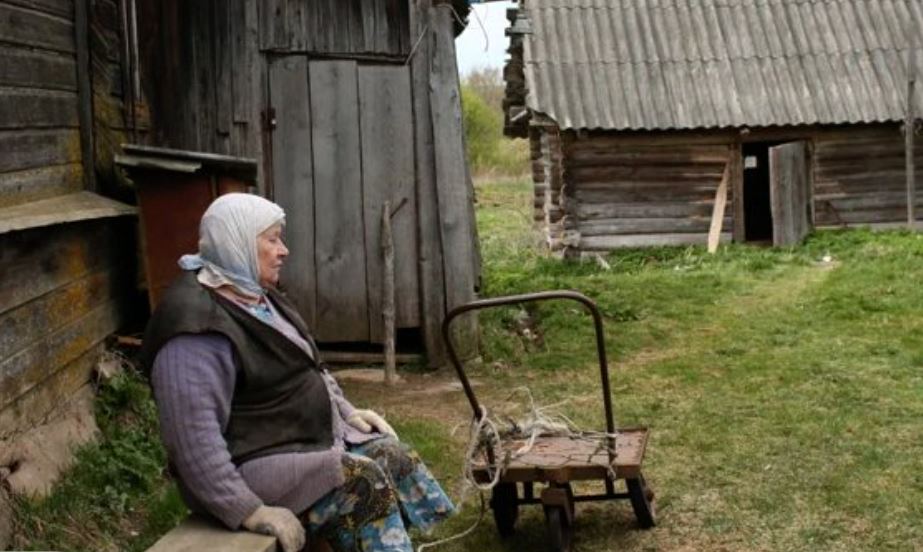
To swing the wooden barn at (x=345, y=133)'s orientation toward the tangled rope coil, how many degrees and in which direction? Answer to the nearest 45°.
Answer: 0° — it already faces it

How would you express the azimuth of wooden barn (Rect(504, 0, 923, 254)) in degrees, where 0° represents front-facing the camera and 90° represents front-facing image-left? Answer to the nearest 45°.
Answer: approximately 0°

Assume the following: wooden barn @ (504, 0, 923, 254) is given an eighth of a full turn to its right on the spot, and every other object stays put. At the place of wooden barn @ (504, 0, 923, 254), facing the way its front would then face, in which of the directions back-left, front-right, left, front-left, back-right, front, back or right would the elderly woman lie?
front-left

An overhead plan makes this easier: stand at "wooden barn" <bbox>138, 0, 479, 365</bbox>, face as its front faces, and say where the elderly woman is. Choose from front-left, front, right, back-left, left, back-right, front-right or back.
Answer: front

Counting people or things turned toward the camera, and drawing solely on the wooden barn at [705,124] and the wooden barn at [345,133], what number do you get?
2

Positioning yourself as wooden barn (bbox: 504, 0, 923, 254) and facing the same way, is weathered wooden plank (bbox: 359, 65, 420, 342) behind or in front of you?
in front

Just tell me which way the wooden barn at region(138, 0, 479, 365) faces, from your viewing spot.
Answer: facing the viewer

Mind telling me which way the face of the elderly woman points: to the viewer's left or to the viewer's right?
to the viewer's right

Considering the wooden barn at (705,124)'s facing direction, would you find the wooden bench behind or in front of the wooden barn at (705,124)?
in front

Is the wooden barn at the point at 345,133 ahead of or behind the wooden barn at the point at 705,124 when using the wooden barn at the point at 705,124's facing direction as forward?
ahead
